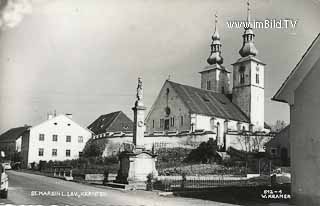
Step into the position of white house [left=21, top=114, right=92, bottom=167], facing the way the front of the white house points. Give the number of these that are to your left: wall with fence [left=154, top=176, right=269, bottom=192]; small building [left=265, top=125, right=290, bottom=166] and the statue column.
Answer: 3

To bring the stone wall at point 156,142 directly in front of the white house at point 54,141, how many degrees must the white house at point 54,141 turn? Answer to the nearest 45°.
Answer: approximately 90° to its left

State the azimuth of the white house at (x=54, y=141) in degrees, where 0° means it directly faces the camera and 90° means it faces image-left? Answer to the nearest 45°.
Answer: approximately 0°

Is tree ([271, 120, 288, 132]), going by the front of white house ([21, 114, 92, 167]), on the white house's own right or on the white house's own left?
on the white house's own left

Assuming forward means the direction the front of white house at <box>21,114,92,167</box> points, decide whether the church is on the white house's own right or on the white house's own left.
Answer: on the white house's own left

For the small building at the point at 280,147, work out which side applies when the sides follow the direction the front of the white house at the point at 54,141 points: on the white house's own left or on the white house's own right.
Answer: on the white house's own left
